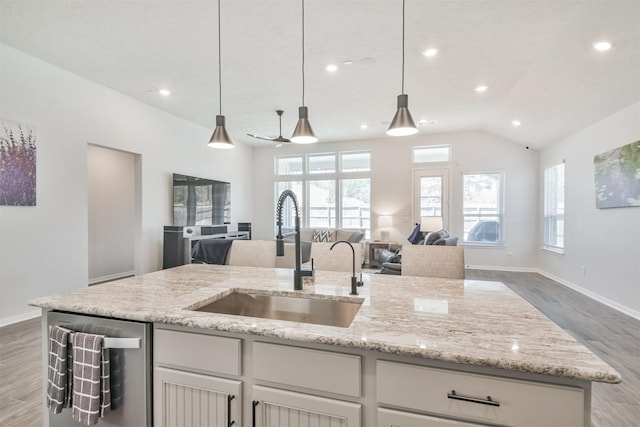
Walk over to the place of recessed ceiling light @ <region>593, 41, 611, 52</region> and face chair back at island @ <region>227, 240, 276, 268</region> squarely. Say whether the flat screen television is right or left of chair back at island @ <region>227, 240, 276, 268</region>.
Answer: right

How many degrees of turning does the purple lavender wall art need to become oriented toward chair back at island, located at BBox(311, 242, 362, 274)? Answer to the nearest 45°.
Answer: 0° — it already faces it

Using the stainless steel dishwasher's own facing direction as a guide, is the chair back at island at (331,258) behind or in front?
behind

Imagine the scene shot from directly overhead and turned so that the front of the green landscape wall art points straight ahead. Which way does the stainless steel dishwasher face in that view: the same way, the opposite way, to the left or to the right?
to the left

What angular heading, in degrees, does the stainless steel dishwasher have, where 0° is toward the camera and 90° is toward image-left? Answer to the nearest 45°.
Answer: approximately 45°

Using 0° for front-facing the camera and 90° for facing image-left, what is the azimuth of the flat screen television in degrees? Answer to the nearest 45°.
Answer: approximately 315°

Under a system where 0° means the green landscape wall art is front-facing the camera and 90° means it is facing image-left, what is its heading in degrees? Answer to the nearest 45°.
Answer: approximately 45°

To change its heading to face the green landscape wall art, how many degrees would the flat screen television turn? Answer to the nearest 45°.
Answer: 0° — it already faces it

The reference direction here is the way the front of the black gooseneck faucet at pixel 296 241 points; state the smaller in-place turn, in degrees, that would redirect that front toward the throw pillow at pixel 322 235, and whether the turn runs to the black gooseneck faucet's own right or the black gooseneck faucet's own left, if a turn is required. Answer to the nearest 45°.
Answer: approximately 135° to the black gooseneck faucet's own right

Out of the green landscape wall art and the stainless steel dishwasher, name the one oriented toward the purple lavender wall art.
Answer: the green landscape wall art

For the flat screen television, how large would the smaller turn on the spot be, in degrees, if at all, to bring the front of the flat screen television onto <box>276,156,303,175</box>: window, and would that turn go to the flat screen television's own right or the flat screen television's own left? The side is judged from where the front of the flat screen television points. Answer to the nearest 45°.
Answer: approximately 90° to the flat screen television's own left

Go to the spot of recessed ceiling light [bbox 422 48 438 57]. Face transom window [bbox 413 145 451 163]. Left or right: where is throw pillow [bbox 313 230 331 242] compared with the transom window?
left
